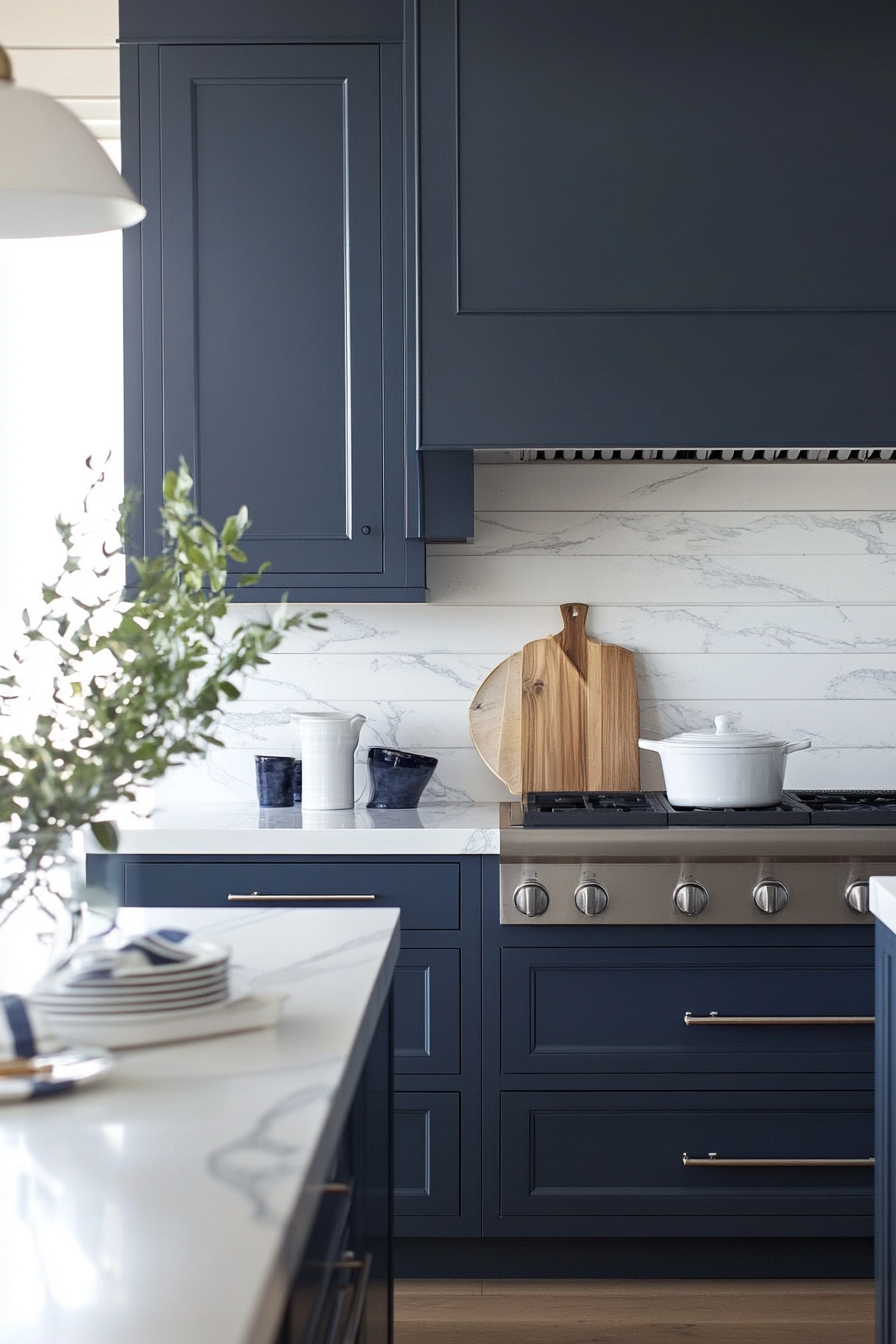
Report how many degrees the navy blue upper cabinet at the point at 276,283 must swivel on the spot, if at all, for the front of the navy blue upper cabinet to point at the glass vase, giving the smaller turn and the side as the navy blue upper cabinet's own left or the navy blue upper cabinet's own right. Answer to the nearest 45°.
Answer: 0° — it already faces it

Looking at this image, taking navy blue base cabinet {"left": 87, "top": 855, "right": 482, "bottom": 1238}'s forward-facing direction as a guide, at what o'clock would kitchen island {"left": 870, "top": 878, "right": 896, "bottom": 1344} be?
The kitchen island is roughly at 11 o'clock from the navy blue base cabinet.

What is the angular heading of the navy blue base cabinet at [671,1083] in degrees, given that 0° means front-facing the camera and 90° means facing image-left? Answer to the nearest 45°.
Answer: approximately 0°

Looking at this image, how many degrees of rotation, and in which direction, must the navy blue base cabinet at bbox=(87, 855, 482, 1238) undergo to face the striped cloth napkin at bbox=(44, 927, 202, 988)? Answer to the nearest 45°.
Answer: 0° — it already faces it
